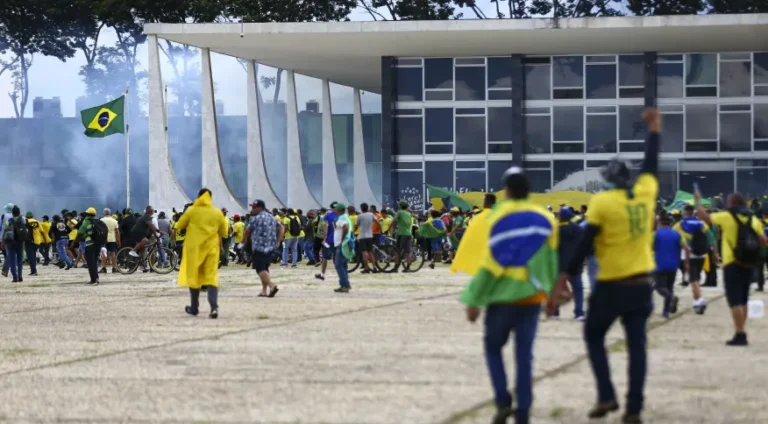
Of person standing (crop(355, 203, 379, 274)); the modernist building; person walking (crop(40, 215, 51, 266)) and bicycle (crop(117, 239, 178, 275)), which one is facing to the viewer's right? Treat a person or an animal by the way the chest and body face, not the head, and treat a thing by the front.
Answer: the bicycle

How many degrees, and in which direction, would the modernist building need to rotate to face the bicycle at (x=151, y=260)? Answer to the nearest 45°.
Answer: approximately 45° to its right

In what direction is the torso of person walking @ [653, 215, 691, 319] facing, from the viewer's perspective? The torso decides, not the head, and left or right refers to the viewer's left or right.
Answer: facing away from the viewer

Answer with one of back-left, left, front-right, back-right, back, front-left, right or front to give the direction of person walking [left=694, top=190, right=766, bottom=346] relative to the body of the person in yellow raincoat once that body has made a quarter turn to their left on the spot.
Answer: back-left

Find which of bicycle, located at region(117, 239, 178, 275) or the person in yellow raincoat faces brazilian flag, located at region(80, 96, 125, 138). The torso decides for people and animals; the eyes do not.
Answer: the person in yellow raincoat

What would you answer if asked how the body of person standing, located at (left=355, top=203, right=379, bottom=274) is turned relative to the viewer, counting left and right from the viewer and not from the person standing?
facing away from the viewer

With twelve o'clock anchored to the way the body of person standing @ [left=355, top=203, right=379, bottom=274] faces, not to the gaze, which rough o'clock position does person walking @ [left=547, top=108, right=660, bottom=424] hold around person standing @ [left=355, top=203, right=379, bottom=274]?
person walking @ [left=547, top=108, right=660, bottom=424] is roughly at 6 o'clock from person standing @ [left=355, top=203, right=379, bottom=274].

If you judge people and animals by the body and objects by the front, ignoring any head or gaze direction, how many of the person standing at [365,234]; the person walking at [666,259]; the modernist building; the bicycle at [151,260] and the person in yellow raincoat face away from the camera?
3

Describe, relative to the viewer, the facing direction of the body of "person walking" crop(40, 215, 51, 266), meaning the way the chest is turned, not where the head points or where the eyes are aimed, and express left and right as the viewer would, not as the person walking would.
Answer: facing away from the viewer

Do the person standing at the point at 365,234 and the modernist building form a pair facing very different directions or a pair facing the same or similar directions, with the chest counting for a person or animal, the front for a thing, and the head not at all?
very different directions

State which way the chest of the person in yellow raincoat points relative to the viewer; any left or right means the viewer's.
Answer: facing away from the viewer

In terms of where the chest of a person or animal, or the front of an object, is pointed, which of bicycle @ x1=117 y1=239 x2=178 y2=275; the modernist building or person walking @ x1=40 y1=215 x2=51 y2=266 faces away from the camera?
the person walking

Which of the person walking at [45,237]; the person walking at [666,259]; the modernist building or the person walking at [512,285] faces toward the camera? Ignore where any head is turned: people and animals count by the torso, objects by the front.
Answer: the modernist building

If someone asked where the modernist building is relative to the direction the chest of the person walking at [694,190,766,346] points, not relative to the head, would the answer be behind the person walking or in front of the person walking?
in front

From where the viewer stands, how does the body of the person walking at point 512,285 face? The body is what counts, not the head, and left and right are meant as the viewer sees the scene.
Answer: facing away from the viewer
